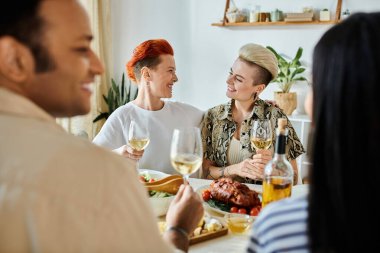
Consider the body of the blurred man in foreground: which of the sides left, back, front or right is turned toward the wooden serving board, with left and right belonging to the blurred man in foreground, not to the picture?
front

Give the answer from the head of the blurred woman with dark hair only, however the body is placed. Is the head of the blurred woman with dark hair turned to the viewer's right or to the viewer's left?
to the viewer's left

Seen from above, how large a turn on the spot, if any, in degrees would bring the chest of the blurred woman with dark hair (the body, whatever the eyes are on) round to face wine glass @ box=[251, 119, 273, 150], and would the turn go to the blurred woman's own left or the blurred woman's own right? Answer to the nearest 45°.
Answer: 0° — they already face it

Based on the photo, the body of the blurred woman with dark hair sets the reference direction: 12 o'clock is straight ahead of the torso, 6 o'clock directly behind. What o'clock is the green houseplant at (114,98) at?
The green houseplant is roughly at 11 o'clock from the blurred woman with dark hair.

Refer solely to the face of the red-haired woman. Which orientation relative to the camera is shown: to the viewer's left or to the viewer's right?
to the viewer's right

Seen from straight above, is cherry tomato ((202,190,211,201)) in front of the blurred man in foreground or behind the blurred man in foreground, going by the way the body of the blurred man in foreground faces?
in front

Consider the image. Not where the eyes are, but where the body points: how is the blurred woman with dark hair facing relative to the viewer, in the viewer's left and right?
facing away from the viewer

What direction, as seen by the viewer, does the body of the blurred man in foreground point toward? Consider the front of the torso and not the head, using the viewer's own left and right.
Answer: facing away from the viewer and to the right of the viewer

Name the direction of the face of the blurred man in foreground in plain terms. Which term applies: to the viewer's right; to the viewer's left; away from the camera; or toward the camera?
to the viewer's right

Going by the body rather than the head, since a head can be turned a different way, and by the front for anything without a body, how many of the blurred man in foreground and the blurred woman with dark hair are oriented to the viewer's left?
0

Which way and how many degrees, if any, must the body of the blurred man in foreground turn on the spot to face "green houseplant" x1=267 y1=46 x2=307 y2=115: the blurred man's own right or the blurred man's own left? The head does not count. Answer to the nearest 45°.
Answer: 0° — they already face it

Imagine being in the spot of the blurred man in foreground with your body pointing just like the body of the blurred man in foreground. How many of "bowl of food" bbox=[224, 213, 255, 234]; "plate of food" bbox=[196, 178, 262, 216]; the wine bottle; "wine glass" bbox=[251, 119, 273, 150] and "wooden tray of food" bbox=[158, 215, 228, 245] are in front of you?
5
